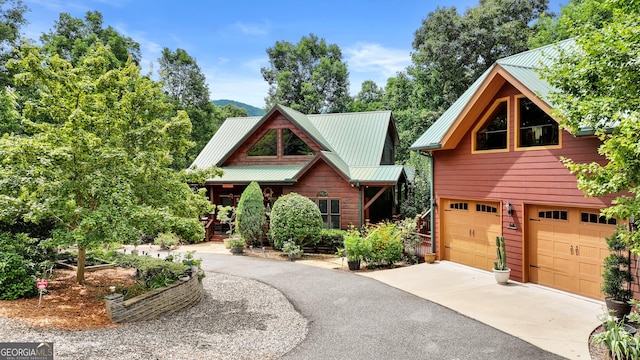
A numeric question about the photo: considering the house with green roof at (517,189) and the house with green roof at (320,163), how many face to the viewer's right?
0

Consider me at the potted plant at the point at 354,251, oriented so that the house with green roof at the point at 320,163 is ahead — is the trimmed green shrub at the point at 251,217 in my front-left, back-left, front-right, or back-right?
front-left

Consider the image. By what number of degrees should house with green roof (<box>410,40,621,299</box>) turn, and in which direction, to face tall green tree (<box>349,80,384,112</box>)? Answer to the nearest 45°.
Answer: approximately 90° to its right

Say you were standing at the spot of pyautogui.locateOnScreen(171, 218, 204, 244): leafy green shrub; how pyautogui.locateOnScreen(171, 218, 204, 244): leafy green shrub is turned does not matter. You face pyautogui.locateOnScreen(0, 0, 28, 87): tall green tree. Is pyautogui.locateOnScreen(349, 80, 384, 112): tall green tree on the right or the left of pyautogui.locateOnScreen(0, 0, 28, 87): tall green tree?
right

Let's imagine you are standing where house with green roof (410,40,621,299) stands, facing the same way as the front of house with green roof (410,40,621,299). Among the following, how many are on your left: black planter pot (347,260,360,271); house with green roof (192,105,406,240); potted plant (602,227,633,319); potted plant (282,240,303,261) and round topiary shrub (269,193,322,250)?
1

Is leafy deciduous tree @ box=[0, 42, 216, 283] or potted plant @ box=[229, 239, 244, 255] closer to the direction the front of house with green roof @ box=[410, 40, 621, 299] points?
the leafy deciduous tree

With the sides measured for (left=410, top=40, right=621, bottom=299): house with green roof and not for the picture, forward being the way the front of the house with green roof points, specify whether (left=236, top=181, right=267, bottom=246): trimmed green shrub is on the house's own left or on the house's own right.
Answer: on the house's own right

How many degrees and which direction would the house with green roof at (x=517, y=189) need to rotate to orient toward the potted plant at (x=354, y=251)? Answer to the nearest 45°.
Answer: approximately 45° to its right

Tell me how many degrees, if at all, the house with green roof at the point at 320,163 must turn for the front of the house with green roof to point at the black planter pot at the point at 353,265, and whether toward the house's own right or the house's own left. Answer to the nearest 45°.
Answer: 0° — it already faces it

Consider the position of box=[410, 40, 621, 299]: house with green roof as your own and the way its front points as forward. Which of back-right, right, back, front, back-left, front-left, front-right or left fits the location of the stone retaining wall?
front

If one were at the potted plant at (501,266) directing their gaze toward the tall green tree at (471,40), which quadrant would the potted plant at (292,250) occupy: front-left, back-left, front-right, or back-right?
front-left

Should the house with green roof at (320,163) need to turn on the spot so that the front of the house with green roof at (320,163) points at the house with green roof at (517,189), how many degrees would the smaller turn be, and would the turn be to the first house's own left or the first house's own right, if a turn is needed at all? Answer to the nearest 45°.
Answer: approximately 45° to the first house's own left

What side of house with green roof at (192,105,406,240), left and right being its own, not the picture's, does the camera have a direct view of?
front

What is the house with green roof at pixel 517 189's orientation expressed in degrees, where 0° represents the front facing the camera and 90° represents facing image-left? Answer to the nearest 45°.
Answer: approximately 45°

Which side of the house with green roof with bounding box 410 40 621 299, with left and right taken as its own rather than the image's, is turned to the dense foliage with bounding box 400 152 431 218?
right
